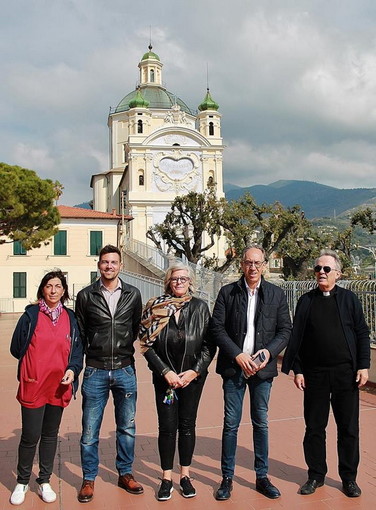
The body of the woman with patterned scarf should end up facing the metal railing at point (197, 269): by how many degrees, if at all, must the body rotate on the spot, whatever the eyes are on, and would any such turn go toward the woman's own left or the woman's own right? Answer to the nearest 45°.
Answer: approximately 180°

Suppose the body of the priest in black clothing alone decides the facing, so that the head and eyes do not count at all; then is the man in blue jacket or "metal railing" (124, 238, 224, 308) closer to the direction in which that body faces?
the man in blue jacket

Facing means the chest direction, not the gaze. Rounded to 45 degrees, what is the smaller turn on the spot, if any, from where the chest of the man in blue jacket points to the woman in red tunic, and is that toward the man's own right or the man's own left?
approximately 90° to the man's own right

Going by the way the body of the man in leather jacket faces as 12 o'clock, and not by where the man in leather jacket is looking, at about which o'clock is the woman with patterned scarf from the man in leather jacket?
The woman with patterned scarf is roughly at 10 o'clock from the man in leather jacket.

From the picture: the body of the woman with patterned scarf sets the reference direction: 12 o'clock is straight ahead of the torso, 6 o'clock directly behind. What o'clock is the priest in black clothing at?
The priest in black clothing is roughly at 9 o'clock from the woman with patterned scarf.

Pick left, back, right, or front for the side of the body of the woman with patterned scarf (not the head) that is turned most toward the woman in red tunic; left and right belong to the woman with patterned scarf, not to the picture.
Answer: right

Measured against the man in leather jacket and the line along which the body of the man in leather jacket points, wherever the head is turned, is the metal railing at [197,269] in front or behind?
behind

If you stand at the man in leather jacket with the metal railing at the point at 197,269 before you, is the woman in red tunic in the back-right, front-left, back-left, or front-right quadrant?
back-left

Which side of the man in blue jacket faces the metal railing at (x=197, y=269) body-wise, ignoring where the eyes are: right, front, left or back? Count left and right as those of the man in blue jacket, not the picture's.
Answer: back

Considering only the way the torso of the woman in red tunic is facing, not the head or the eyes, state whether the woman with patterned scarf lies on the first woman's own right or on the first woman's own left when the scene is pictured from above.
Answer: on the first woman's own left

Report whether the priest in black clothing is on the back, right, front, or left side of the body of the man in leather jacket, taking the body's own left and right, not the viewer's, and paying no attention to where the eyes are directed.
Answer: left

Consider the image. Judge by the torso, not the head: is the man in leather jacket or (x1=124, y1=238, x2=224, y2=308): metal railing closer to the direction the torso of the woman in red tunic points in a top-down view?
the man in leather jacket
